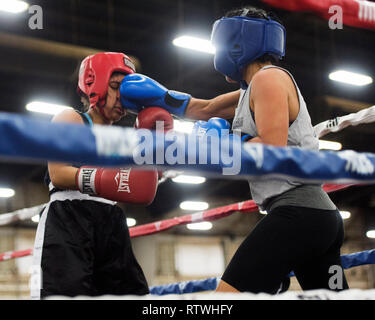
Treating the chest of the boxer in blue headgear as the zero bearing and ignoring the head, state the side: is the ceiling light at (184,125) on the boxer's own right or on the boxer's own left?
on the boxer's own right

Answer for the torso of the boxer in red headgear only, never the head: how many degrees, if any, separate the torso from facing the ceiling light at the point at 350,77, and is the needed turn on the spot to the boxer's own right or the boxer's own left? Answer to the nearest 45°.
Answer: approximately 90° to the boxer's own left

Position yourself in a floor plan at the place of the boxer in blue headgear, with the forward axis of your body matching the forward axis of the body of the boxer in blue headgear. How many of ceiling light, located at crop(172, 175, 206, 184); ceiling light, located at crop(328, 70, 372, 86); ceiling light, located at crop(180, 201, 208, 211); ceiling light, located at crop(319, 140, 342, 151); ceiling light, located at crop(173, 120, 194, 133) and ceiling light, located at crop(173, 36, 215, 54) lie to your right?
6

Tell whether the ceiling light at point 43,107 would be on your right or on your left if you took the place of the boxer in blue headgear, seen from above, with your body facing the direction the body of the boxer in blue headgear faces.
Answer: on your right

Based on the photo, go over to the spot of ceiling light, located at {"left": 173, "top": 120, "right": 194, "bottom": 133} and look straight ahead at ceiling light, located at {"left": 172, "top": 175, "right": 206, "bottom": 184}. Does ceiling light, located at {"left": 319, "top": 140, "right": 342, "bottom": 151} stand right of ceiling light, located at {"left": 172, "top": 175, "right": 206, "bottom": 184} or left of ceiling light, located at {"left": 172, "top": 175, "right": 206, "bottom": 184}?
right

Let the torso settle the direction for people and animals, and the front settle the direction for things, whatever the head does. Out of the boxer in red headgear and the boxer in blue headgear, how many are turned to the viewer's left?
1

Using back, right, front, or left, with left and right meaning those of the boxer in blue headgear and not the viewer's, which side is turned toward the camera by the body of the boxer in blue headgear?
left

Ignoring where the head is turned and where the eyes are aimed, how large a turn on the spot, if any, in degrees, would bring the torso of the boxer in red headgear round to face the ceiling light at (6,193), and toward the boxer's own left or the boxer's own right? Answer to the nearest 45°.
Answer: approximately 135° to the boxer's own left

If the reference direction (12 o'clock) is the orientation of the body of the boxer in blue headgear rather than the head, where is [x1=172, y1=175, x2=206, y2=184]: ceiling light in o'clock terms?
The ceiling light is roughly at 3 o'clock from the boxer in blue headgear.

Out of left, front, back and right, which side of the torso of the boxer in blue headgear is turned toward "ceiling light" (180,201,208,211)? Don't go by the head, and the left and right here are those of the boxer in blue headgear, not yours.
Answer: right

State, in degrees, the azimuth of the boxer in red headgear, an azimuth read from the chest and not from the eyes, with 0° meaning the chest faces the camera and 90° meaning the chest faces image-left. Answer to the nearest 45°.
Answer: approximately 315°

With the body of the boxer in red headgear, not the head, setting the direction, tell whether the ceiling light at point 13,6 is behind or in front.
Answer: behind
